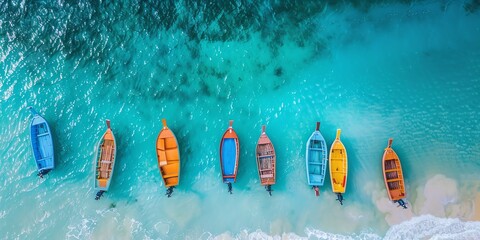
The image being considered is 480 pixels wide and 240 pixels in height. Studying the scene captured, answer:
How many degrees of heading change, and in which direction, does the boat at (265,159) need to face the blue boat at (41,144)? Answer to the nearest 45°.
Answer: approximately 90° to its left

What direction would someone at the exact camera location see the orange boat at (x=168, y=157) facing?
facing away from the viewer

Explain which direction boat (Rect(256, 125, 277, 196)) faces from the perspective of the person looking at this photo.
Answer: facing away from the viewer

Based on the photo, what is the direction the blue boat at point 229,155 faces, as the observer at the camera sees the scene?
facing away from the viewer

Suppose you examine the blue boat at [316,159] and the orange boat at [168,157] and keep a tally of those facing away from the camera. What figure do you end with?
2

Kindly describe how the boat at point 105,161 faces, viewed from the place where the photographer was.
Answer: facing away from the viewer

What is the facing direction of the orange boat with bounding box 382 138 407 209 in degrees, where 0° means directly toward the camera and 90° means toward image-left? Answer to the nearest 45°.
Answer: approximately 180°

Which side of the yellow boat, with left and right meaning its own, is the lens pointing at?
back

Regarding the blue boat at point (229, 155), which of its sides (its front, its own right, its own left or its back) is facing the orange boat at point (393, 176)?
right

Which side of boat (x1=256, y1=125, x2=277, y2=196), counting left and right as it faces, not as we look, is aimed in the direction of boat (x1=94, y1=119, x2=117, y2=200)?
left

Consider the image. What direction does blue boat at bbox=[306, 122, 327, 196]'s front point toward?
away from the camera

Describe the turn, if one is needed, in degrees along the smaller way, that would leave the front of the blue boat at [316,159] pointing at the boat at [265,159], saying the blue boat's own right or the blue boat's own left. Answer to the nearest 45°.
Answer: approximately 90° to the blue boat's own left

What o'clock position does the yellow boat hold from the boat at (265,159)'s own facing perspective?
The yellow boat is roughly at 3 o'clock from the boat.
